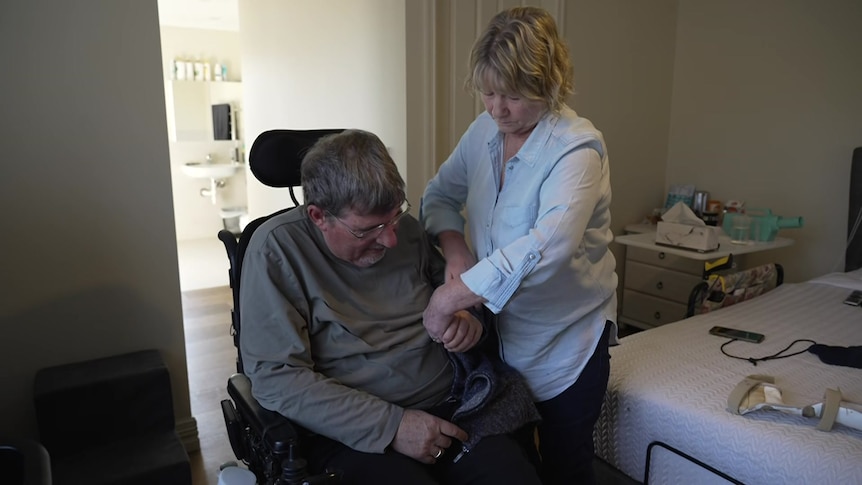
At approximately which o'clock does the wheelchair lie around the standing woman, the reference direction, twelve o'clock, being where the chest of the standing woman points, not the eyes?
The wheelchair is roughly at 1 o'clock from the standing woman.

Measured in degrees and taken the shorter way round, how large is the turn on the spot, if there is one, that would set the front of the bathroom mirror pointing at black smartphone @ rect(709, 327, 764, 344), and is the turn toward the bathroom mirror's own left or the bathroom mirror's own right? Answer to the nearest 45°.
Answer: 0° — it already faces it

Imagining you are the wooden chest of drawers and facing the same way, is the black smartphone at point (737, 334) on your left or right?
on your left

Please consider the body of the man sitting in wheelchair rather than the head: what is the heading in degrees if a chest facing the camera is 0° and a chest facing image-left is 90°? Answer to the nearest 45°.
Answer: approximately 315°

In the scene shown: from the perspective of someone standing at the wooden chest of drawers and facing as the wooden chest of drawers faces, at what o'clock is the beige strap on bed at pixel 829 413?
The beige strap on bed is roughly at 10 o'clock from the wooden chest of drawers.

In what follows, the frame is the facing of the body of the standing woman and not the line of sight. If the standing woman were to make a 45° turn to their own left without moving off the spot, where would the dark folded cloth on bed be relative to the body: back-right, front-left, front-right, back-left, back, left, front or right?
back-left

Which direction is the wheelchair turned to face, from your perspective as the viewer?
facing the viewer and to the right of the viewer

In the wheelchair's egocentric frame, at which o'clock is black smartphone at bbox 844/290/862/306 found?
The black smartphone is roughly at 10 o'clock from the wheelchair.

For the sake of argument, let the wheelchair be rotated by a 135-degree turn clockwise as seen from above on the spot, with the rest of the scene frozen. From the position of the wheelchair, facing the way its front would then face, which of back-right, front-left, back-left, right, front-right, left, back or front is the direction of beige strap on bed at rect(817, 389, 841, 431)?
back

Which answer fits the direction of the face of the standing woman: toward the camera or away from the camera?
toward the camera

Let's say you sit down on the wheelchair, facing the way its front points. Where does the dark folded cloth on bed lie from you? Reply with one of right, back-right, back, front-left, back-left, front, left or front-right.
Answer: front-left

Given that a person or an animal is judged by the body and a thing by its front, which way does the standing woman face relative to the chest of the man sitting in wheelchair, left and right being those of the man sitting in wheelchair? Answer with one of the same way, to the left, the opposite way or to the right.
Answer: to the right

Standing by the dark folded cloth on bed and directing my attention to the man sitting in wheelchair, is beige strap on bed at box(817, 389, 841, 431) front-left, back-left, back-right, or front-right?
front-left

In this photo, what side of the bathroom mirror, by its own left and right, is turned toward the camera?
front

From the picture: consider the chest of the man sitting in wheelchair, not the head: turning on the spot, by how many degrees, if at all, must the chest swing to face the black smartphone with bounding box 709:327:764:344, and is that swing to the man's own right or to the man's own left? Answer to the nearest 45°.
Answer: approximately 90° to the man's own left

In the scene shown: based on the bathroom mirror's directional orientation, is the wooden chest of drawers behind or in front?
in front

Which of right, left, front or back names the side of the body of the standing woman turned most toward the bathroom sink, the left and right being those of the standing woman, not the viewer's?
right
